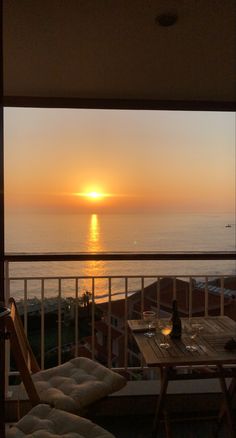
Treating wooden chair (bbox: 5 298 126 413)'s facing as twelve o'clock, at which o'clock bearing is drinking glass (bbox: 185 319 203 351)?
The drinking glass is roughly at 12 o'clock from the wooden chair.

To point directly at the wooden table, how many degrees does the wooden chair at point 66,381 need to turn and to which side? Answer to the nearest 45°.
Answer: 0° — it already faces it

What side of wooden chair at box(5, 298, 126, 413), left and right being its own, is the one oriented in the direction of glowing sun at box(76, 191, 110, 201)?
left

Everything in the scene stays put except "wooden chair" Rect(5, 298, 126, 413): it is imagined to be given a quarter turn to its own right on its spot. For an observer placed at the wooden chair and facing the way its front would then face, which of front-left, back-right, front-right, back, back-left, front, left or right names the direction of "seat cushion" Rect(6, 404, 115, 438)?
front

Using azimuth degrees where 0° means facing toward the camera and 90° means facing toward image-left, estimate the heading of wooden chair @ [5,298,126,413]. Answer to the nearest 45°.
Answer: approximately 270°
